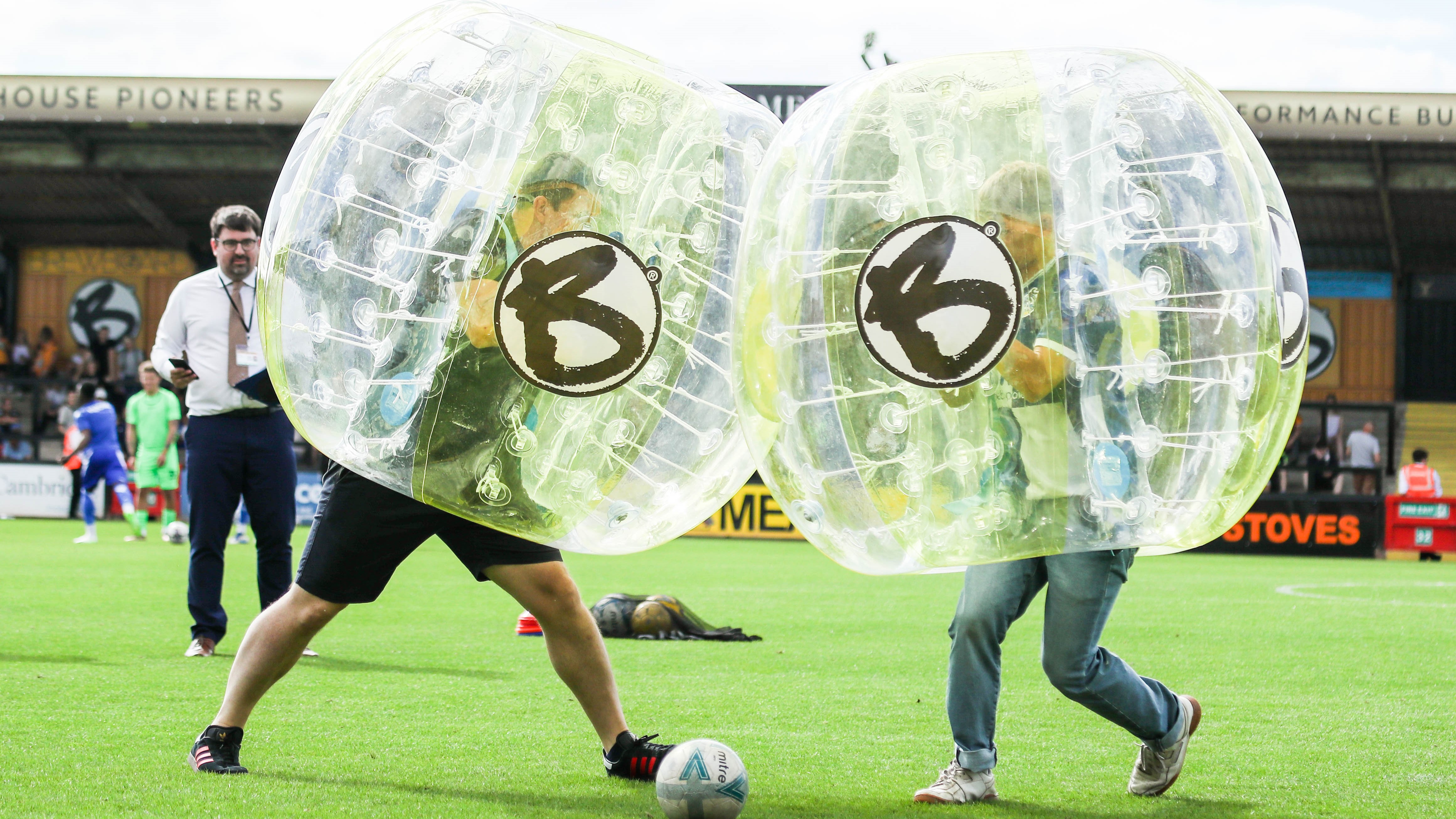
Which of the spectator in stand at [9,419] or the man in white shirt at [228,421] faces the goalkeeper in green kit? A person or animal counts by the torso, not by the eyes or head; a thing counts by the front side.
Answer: the spectator in stand

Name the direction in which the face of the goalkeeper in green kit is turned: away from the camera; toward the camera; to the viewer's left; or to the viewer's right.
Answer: toward the camera

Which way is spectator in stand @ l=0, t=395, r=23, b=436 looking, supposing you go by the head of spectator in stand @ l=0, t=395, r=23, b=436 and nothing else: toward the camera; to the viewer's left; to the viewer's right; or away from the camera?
toward the camera

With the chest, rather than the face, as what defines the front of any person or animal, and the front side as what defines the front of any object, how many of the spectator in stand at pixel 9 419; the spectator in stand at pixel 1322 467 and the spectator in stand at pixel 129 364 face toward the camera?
3

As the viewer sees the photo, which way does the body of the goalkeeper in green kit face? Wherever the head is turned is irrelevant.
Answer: toward the camera

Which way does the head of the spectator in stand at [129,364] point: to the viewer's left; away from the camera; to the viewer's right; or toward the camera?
toward the camera

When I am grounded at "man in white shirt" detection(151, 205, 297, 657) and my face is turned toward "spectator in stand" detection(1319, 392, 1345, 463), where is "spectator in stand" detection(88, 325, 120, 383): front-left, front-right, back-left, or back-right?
front-left

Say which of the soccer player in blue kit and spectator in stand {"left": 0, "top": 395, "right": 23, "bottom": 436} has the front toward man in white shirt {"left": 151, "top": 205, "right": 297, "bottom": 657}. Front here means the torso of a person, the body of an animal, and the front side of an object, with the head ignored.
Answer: the spectator in stand

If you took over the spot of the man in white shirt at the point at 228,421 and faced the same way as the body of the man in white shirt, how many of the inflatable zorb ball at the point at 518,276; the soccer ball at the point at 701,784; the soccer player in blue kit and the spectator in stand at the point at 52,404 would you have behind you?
2

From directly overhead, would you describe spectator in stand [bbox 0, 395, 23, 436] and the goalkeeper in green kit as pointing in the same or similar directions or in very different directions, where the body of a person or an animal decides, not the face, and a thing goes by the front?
same or similar directions

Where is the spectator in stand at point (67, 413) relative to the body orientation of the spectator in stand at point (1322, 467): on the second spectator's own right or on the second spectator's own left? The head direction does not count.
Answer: on the second spectator's own right

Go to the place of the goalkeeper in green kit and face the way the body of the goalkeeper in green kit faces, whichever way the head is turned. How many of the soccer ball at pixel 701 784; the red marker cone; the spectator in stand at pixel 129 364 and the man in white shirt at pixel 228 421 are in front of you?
3

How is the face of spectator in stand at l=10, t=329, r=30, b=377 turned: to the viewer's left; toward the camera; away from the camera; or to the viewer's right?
toward the camera

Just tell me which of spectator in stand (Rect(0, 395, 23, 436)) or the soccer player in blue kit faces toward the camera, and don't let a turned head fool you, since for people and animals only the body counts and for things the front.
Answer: the spectator in stand

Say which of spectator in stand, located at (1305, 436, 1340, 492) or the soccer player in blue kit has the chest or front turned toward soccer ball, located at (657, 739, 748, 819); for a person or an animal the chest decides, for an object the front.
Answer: the spectator in stand
